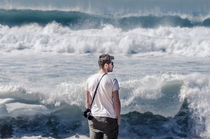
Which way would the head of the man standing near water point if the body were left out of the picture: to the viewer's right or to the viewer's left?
to the viewer's right

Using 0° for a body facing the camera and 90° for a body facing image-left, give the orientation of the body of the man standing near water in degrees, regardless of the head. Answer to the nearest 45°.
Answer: approximately 225°
